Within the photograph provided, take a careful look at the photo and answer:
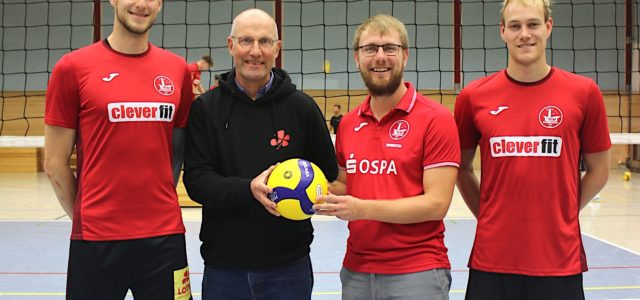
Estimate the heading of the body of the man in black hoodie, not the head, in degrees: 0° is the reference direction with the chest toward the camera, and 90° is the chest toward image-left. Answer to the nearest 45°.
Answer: approximately 0°

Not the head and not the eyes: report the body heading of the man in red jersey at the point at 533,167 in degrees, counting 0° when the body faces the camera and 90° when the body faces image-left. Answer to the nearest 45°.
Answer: approximately 0°

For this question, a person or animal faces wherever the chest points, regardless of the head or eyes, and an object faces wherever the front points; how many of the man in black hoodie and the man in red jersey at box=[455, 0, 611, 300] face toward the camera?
2
